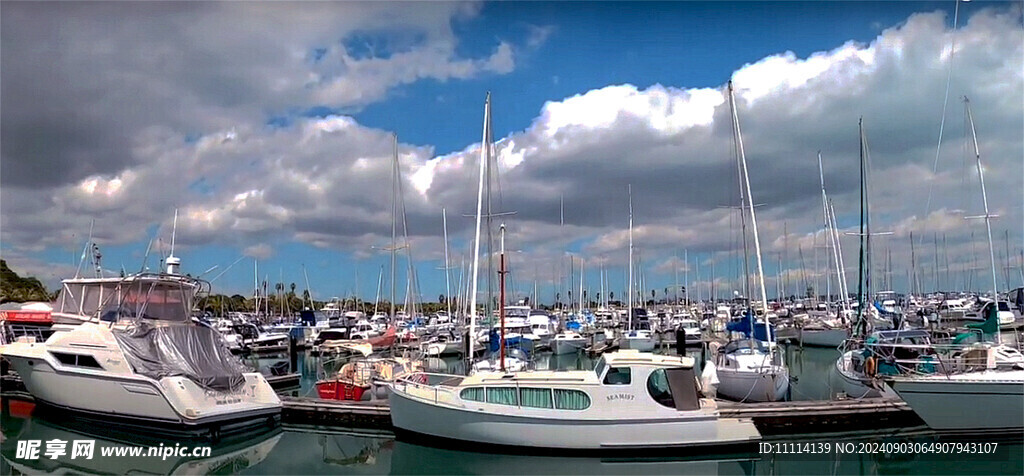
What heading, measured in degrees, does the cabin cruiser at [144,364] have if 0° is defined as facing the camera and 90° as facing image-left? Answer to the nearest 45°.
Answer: approximately 135°

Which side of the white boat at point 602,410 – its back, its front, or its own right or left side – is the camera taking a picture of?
left

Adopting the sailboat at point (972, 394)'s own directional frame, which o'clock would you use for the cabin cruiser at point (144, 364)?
The cabin cruiser is roughly at 11 o'clock from the sailboat.

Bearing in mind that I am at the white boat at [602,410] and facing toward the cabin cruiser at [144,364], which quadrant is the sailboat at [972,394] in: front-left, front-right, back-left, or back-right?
back-right

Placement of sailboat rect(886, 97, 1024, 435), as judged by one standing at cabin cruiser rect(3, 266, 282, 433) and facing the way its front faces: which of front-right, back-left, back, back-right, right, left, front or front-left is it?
back

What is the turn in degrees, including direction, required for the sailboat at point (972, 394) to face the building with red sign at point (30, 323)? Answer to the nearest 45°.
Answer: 0° — it already faces it

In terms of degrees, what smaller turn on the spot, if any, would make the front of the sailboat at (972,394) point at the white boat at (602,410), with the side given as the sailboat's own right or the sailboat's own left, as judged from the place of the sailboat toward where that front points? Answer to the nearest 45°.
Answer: approximately 45° to the sailboat's own left

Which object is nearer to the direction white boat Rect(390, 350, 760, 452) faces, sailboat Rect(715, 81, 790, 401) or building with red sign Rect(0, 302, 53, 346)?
the building with red sign

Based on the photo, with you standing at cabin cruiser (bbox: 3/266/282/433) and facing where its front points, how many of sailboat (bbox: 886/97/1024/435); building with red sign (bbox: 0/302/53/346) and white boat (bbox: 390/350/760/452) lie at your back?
2

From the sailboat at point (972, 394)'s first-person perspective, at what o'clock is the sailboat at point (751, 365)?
the sailboat at point (751, 365) is roughly at 1 o'clock from the sailboat at point (972, 394).

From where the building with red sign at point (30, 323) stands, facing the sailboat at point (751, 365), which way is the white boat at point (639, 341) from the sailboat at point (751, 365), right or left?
left

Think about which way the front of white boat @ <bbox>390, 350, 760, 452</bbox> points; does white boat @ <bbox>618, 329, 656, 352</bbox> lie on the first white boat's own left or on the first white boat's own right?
on the first white boat's own right

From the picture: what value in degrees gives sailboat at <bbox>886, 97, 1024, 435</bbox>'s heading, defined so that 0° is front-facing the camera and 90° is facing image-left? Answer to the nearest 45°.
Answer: approximately 90°

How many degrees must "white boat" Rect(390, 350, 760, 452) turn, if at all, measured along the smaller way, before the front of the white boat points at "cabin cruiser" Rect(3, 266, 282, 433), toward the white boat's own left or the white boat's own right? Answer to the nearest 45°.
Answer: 0° — it already faces it
